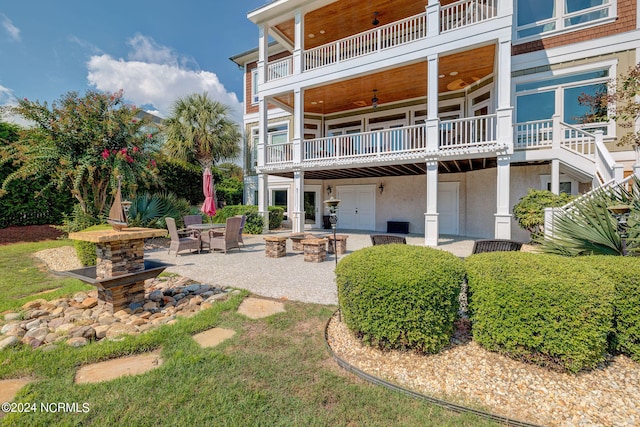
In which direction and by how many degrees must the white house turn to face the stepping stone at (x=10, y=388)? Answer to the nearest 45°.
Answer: approximately 45° to its left

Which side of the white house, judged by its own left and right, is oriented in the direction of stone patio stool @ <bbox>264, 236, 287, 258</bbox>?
front

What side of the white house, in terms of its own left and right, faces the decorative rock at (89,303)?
front

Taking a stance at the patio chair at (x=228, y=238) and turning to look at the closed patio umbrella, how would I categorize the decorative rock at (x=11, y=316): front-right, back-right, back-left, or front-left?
back-left

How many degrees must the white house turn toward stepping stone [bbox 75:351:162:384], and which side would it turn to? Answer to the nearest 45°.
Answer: approximately 45° to its left

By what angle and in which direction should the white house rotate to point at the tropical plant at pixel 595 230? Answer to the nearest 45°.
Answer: approximately 45° to its left

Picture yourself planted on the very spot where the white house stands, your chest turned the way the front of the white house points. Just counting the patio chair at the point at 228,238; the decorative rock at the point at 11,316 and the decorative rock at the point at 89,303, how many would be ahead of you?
3

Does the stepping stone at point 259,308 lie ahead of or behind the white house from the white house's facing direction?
ahead

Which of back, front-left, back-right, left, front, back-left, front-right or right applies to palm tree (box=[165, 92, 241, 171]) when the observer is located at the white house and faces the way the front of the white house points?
front-right

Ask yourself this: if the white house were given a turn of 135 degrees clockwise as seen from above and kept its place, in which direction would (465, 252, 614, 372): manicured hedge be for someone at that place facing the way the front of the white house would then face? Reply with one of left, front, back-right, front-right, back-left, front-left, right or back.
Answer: back

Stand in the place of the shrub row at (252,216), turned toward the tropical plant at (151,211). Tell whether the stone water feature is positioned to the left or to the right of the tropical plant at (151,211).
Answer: left
